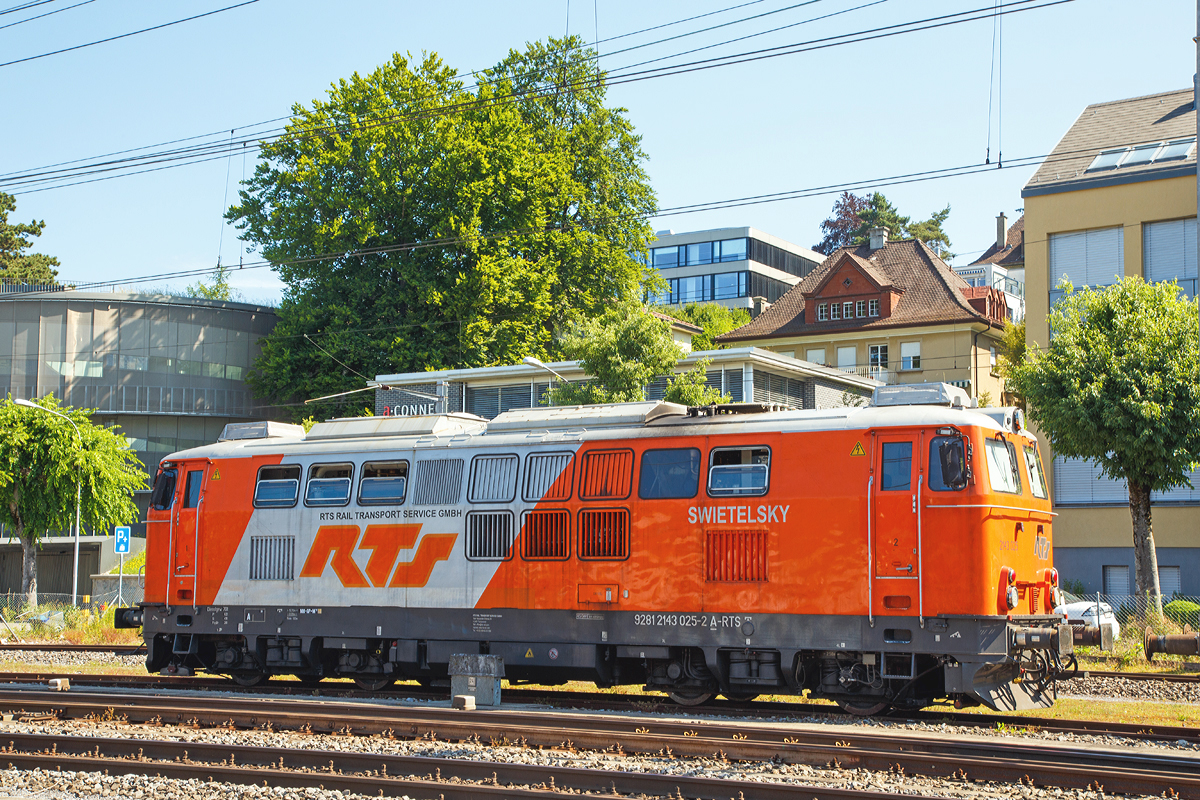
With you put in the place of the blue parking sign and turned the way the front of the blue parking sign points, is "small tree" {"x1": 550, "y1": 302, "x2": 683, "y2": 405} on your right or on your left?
on your left

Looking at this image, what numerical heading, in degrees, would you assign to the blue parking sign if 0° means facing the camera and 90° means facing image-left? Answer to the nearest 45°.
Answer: approximately 0°

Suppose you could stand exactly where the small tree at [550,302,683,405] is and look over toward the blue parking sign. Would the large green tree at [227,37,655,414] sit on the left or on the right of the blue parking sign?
right

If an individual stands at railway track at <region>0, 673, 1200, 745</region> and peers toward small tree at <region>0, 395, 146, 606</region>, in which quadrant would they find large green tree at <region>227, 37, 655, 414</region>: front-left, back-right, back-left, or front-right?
front-right
